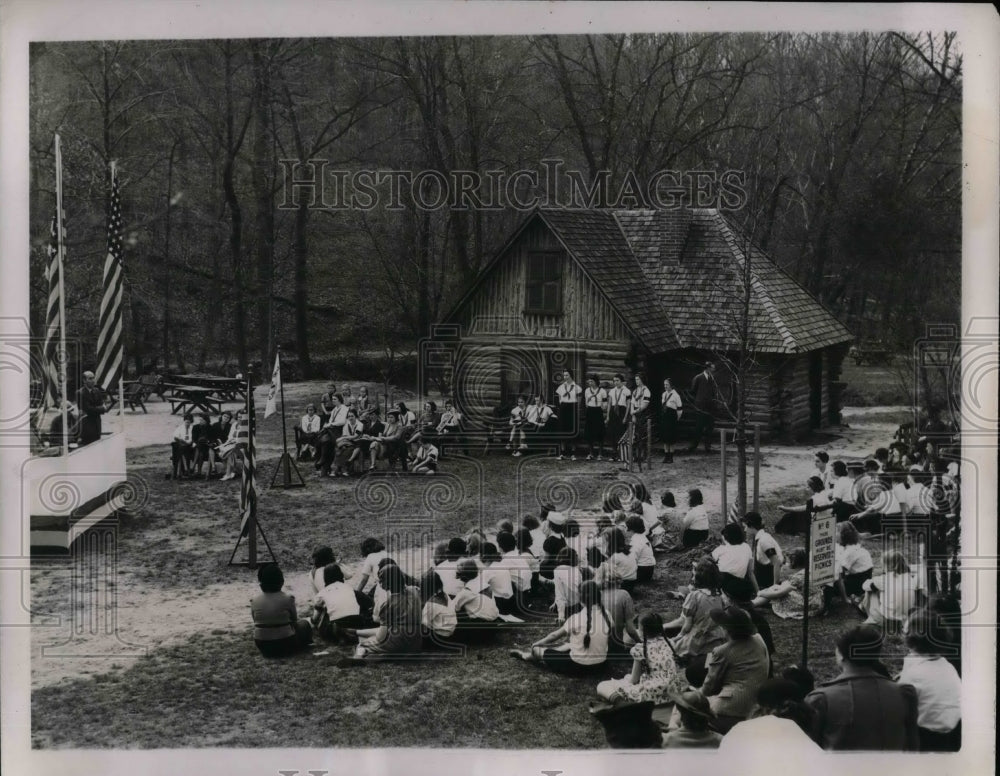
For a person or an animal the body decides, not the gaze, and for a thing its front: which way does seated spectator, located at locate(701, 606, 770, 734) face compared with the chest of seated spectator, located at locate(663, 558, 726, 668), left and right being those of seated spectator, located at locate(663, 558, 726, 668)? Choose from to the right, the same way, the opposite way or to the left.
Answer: the same way

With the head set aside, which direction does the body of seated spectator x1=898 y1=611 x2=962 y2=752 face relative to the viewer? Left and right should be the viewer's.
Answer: facing away from the viewer and to the left of the viewer

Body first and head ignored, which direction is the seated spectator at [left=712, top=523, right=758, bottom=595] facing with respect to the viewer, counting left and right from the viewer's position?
facing away from the viewer and to the left of the viewer

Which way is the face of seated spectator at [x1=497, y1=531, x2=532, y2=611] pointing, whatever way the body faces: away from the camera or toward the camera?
away from the camera

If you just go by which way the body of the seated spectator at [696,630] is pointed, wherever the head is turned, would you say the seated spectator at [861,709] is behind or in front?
behind

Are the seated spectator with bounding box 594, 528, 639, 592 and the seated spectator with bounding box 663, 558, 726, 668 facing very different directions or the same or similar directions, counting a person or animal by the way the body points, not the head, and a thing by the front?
same or similar directions

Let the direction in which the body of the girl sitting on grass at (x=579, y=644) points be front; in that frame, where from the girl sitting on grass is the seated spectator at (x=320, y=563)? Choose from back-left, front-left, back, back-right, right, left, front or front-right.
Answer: front-left

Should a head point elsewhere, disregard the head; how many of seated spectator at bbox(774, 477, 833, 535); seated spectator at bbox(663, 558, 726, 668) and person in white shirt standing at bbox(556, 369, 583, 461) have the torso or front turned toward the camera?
1

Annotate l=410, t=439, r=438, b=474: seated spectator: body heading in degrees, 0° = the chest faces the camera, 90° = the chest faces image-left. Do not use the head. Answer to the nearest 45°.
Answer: approximately 45°

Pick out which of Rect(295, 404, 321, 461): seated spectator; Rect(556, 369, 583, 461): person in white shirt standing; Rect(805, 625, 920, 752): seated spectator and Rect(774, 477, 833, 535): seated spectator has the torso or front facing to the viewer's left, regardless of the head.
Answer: Rect(774, 477, 833, 535): seated spectator

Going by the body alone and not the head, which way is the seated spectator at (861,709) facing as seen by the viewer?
away from the camera

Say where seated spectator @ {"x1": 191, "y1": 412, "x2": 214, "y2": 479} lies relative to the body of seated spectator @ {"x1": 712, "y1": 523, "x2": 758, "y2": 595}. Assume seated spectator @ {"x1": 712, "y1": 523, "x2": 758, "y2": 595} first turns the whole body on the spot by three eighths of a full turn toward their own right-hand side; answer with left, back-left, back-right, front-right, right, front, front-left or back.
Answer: back

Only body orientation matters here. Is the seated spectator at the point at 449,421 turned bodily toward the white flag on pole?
no

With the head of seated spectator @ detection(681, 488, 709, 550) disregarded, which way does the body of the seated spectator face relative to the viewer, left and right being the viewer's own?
facing away from the viewer and to the left of the viewer

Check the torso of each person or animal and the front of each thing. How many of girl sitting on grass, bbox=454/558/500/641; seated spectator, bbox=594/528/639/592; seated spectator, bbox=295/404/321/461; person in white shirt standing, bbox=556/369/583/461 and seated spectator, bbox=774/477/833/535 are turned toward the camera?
2

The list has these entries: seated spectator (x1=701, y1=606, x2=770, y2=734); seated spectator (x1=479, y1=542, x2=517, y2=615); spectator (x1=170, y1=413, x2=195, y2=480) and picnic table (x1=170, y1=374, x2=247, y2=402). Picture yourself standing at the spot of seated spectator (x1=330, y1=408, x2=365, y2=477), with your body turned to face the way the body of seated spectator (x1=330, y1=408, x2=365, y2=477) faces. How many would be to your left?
2

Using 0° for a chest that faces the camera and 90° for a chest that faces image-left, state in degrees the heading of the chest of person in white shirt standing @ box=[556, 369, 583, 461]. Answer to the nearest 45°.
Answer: approximately 0°

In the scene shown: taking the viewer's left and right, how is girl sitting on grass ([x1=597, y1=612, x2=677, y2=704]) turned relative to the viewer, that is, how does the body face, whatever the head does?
facing away from the viewer and to the left of the viewer

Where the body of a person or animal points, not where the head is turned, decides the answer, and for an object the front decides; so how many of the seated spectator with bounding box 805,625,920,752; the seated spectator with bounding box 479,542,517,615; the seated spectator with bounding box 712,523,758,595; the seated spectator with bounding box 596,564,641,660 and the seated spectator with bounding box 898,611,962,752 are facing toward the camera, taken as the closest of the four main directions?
0

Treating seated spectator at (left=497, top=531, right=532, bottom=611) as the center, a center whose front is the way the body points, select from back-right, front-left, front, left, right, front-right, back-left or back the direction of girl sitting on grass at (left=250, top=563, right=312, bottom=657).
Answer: front-left
